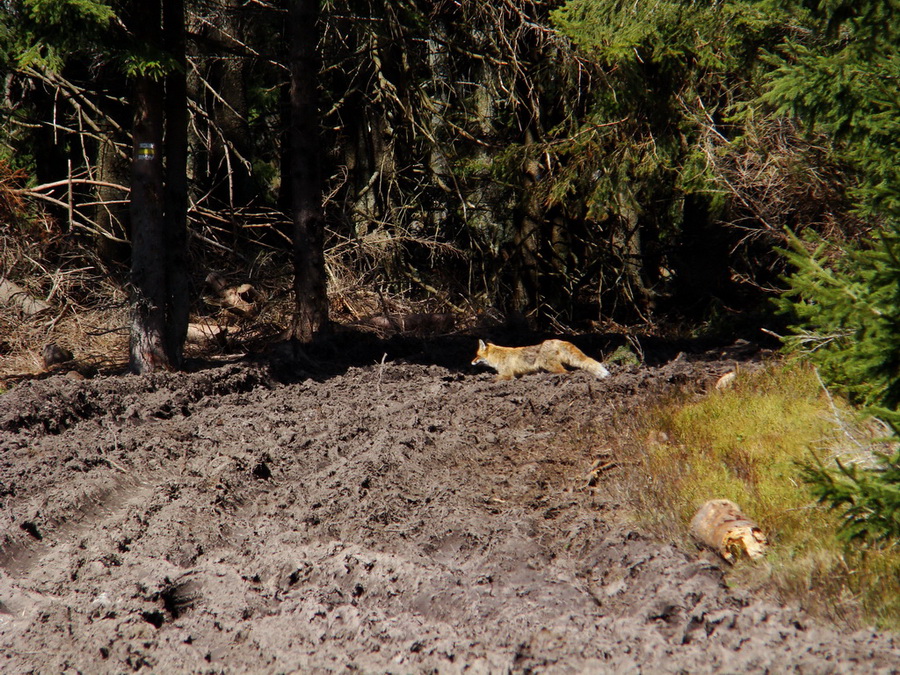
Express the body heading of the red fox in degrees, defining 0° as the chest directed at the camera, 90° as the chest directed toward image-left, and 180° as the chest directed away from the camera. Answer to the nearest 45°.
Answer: approximately 90°

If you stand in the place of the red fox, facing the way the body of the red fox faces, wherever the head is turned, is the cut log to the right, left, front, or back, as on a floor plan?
left

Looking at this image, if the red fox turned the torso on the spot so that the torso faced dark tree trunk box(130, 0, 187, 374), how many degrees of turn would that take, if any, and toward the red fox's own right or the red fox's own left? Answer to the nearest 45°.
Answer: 0° — it already faces it

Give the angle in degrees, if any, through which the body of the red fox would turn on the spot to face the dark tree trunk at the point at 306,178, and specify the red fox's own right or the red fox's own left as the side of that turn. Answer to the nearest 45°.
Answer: approximately 45° to the red fox's own right

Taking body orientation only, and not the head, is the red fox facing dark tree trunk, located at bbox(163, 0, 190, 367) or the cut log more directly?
the dark tree trunk

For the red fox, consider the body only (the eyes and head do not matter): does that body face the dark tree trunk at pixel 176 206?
yes
